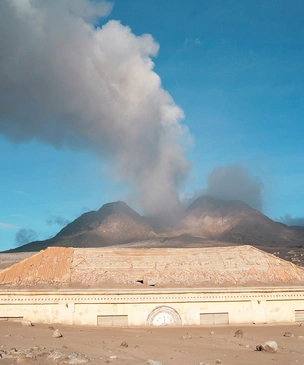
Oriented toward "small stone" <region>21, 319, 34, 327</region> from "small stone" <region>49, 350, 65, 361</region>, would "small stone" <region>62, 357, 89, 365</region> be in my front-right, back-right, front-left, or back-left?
back-right

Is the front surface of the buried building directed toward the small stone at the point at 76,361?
yes

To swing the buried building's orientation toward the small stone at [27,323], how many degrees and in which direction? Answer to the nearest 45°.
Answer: approximately 45° to its right

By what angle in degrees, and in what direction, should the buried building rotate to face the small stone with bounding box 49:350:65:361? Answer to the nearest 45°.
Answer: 0° — it already faces it

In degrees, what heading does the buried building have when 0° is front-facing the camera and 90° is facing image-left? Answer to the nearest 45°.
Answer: approximately 0°
